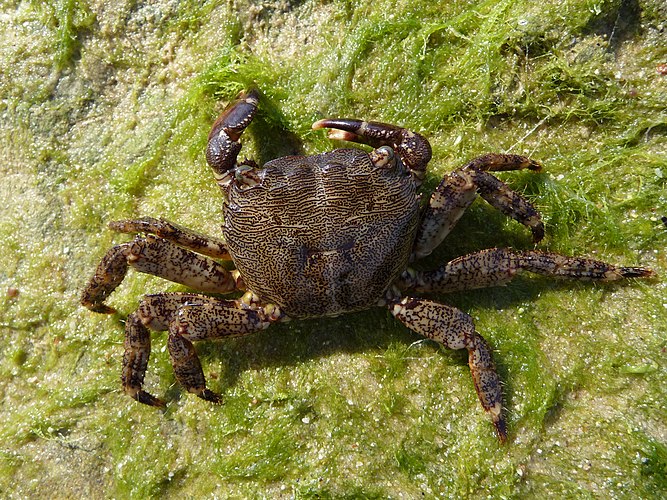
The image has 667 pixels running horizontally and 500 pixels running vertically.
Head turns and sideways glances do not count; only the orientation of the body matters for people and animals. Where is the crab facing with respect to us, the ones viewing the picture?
facing away from the viewer
